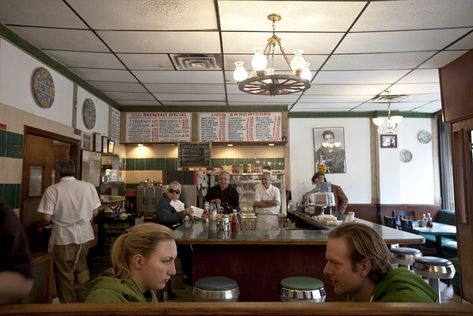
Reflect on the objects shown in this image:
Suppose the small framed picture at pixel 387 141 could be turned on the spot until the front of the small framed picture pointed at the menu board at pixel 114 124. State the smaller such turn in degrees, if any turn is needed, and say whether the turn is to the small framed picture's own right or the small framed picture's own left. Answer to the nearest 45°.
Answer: approximately 45° to the small framed picture's own right

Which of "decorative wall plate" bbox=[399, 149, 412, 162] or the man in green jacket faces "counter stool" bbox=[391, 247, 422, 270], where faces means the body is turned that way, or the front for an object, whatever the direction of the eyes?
the decorative wall plate

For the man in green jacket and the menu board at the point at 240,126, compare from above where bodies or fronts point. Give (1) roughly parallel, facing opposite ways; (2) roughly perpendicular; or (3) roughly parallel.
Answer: roughly perpendicular

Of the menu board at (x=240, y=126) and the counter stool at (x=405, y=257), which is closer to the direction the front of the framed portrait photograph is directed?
the counter stool

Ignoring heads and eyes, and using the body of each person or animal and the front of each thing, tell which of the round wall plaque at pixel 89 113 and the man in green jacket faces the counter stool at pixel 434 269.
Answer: the round wall plaque

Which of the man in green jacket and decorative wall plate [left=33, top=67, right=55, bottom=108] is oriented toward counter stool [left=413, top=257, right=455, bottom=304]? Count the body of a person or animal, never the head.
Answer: the decorative wall plate

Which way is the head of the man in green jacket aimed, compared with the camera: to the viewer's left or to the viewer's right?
to the viewer's left

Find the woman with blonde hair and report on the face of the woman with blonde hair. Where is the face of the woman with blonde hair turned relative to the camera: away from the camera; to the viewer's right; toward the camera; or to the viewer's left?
to the viewer's right

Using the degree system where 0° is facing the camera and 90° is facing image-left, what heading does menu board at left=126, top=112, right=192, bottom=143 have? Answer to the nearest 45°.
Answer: approximately 0°
